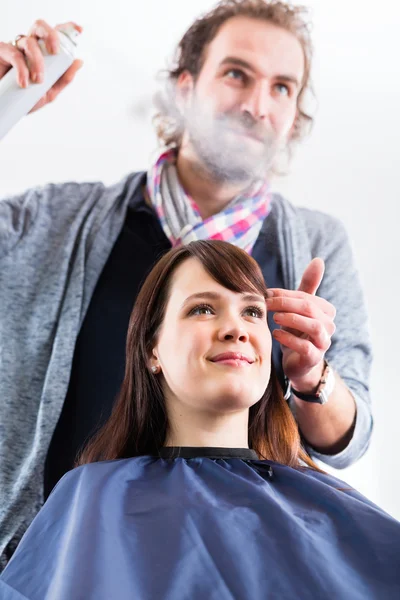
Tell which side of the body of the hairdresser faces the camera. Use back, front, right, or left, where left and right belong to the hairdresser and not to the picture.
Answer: front

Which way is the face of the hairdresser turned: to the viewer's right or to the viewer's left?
to the viewer's right
